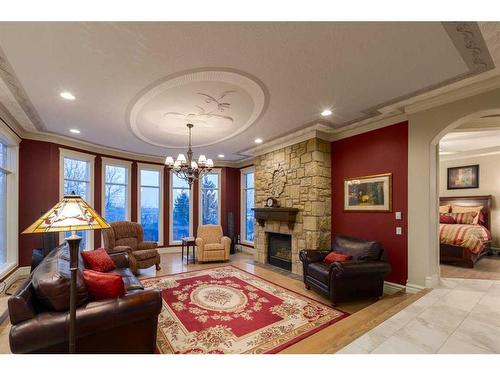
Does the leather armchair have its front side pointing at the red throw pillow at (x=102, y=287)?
yes

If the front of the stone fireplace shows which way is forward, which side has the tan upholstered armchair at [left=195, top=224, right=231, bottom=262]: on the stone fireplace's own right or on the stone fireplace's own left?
on the stone fireplace's own right

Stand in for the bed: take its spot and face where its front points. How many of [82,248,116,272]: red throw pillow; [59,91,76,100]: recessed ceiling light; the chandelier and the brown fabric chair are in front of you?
4

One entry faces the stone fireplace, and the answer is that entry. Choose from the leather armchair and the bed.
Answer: the bed

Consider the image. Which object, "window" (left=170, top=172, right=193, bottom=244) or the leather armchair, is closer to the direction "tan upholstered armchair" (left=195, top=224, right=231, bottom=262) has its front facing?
the leather armchair

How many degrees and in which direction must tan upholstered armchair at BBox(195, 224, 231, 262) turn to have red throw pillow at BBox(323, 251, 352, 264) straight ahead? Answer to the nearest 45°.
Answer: approximately 45° to its left

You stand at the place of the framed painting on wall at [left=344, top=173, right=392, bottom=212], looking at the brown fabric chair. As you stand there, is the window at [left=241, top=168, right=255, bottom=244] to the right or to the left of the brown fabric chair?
right
